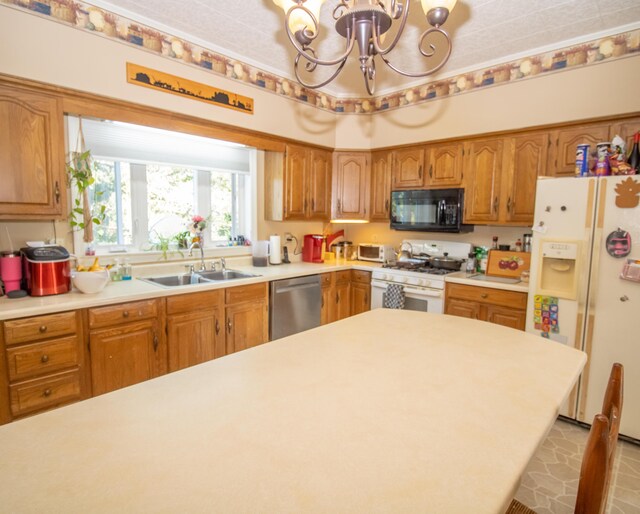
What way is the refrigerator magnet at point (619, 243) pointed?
toward the camera

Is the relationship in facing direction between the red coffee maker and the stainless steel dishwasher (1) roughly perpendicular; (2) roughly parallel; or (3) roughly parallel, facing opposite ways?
roughly parallel

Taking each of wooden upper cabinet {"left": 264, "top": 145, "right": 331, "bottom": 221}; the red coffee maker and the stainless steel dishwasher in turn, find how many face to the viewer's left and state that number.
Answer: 0

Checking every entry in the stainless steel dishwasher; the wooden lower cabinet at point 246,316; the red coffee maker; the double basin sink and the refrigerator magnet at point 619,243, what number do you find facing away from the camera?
0

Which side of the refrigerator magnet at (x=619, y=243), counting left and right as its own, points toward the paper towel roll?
right

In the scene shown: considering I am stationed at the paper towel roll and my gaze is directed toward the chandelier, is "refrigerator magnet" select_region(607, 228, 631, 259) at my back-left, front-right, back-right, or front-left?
front-left

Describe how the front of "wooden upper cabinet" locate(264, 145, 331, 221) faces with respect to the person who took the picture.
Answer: facing the viewer and to the right of the viewer

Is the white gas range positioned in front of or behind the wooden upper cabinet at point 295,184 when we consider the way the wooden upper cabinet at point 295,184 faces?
in front

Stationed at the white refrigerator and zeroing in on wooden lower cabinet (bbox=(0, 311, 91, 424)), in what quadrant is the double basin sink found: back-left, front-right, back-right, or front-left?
front-right

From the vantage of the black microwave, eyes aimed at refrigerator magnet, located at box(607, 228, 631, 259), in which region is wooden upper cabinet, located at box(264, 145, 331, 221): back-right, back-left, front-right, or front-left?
back-right

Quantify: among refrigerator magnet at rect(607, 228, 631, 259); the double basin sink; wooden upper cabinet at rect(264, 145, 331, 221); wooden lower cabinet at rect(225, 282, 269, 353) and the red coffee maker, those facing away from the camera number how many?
0

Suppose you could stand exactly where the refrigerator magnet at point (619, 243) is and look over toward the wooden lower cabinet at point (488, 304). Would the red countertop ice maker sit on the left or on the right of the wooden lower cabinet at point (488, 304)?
left

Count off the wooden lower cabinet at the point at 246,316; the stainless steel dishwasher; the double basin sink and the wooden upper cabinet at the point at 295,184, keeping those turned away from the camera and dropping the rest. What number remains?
0

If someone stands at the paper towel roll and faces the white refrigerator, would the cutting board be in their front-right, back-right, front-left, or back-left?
front-left

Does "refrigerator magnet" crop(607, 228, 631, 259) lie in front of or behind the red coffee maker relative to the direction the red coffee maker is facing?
in front

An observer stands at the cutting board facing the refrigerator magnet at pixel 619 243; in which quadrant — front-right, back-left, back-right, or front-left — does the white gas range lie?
back-right

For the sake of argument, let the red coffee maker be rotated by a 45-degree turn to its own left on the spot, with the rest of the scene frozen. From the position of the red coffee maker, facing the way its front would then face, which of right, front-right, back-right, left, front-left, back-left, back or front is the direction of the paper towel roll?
back-right

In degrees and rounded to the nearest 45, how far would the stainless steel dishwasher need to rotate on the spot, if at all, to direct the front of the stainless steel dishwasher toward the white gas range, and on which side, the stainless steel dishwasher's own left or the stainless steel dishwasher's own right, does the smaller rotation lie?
approximately 45° to the stainless steel dishwasher's own left
